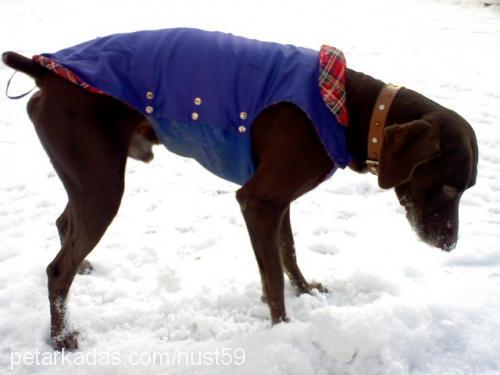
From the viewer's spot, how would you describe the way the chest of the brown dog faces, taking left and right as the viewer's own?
facing to the right of the viewer
